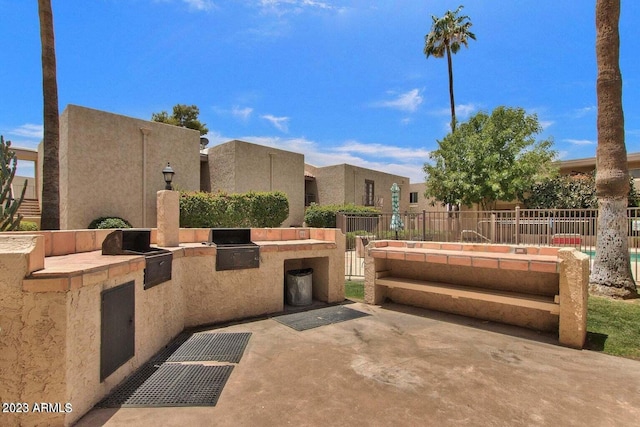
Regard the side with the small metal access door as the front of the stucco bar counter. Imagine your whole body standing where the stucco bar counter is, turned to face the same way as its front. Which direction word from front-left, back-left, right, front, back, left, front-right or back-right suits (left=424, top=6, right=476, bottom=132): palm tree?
left

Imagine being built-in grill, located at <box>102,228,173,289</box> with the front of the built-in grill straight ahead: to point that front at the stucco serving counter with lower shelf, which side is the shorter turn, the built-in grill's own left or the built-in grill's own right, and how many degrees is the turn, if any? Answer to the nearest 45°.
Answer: approximately 45° to the built-in grill's own left

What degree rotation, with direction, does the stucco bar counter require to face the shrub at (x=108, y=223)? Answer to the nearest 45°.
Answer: approximately 135° to its left

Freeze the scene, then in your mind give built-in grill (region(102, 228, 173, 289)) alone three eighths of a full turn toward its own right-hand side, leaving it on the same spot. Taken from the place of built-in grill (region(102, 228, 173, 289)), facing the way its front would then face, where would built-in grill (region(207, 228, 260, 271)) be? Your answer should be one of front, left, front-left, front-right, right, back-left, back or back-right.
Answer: back-right

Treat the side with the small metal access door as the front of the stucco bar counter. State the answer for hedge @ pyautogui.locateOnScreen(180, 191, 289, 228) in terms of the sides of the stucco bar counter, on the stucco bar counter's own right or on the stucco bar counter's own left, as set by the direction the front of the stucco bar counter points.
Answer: on the stucco bar counter's own left

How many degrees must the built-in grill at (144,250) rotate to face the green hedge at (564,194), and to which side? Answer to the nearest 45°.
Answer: approximately 45° to its left

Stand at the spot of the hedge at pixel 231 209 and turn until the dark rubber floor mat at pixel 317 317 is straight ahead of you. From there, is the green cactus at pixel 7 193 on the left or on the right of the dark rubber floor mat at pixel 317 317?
right

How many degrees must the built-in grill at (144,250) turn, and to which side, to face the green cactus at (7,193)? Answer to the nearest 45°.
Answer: approximately 180°

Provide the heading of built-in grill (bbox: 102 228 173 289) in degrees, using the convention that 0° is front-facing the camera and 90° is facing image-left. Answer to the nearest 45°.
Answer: approximately 315°

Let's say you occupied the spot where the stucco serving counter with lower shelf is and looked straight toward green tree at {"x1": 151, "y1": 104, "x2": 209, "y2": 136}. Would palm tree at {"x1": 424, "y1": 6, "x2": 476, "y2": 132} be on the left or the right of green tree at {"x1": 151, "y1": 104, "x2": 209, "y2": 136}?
right
